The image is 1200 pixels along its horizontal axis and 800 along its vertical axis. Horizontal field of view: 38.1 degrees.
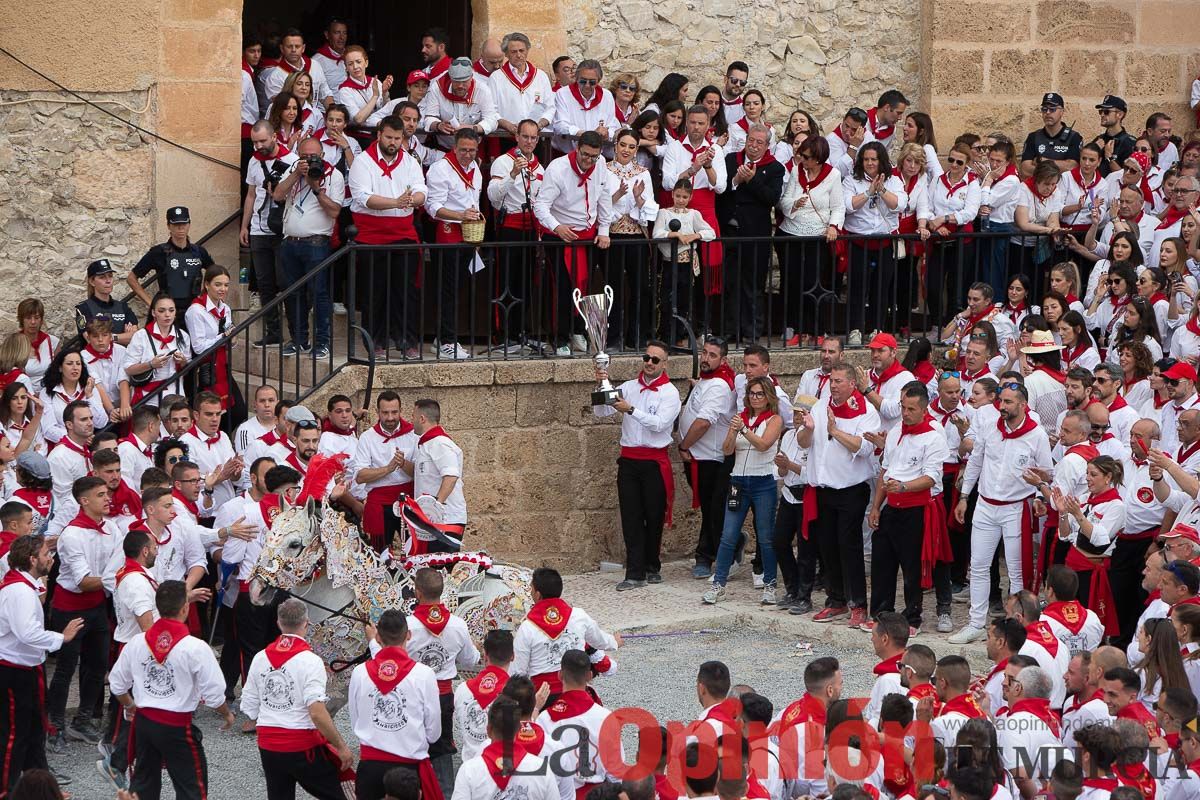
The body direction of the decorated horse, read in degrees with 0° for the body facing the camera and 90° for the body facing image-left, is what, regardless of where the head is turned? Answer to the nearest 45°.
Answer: approximately 90°

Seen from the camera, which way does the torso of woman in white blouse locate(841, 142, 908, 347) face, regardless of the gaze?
toward the camera

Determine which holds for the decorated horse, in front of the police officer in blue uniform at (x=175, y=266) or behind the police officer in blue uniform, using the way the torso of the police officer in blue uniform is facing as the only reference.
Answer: in front

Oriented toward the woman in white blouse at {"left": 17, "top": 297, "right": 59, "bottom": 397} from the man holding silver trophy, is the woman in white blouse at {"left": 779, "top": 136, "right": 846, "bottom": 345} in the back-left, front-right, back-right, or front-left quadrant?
back-right

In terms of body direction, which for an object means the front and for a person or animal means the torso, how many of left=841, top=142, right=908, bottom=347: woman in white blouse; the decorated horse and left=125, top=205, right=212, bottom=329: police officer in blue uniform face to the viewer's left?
1

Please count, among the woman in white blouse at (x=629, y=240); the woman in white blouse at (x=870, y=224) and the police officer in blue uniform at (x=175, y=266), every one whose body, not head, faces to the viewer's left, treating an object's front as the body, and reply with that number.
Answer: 0

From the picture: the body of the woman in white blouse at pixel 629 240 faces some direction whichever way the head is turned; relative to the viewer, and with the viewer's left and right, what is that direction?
facing the viewer

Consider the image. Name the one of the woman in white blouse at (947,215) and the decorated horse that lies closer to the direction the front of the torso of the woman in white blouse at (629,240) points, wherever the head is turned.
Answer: the decorated horse

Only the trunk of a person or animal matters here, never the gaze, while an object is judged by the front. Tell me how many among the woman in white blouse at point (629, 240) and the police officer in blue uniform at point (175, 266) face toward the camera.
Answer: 2

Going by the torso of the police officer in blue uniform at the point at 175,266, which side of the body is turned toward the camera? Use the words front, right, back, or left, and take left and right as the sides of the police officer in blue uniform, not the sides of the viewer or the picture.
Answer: front

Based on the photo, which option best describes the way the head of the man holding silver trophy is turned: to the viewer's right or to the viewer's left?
to the viewer's left
